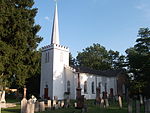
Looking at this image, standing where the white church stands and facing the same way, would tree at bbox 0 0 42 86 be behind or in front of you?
in front

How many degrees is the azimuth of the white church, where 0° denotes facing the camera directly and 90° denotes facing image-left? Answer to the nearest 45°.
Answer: approximately 45°

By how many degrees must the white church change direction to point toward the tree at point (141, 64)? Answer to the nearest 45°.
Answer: approximately 90° to its left
